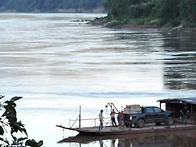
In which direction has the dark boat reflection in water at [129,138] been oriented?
to the viewer's left

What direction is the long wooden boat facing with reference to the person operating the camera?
facing to the left of the viewer
